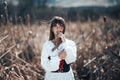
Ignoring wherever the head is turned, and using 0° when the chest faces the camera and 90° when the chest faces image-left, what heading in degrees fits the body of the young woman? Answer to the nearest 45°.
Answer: approximately 0°
